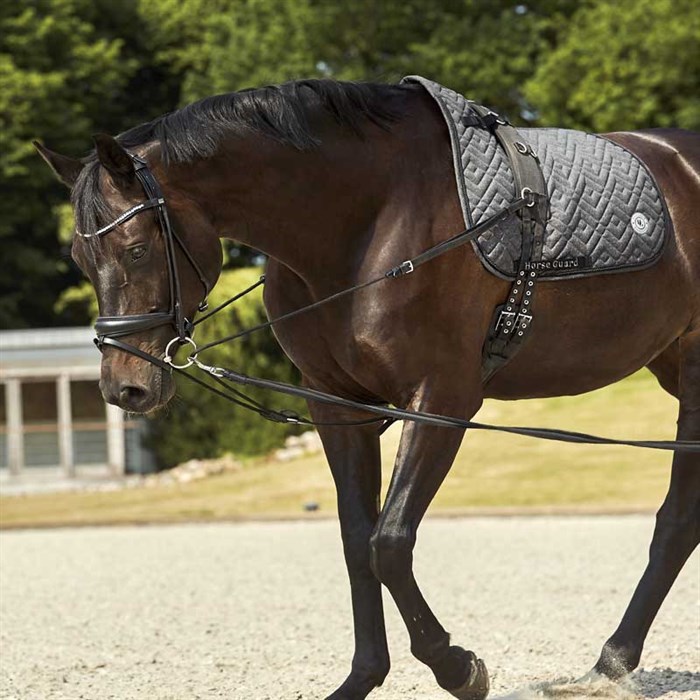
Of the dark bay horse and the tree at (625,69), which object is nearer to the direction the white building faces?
the dark bay horse

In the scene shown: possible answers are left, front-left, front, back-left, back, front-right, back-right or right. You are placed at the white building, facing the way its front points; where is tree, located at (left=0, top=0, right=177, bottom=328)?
back

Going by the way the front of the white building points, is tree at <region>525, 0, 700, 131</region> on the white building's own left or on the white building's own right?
on the white building's own left

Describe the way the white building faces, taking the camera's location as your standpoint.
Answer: facing the viewer

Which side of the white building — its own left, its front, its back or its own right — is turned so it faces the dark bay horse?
front

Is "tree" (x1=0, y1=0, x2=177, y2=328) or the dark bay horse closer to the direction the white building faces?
the dark bay horse

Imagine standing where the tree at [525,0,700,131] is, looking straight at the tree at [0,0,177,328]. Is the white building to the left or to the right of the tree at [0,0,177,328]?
left

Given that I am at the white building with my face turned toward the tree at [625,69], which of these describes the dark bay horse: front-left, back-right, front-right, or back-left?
back-right
